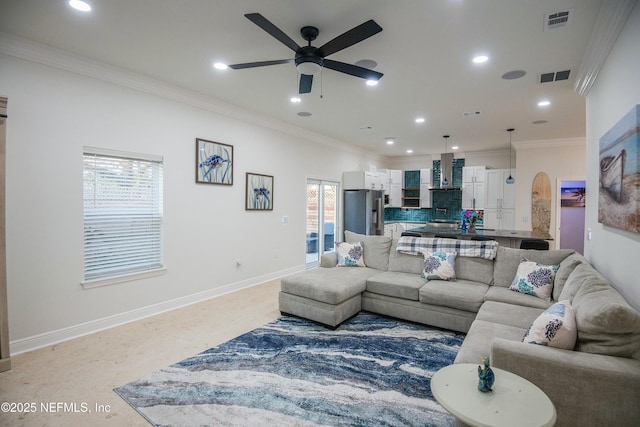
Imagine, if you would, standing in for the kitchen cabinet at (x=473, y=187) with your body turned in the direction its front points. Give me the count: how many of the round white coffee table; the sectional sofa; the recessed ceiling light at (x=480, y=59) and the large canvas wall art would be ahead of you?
4

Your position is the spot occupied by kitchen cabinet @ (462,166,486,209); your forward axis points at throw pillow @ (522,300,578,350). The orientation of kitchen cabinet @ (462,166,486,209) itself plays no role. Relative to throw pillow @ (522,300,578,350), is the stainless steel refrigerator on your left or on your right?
right

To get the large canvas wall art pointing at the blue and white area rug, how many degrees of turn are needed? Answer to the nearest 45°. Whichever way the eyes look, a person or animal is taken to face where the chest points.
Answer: approximately 45° to its left

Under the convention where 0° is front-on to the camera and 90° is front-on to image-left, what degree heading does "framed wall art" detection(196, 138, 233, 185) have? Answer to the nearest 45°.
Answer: approximately 315°

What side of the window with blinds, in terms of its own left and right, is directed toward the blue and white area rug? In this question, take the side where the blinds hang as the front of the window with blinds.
front

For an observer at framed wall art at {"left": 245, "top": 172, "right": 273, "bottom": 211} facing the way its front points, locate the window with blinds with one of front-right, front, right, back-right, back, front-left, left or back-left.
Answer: right

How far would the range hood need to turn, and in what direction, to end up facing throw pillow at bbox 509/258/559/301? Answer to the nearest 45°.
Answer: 0° — it already faces it

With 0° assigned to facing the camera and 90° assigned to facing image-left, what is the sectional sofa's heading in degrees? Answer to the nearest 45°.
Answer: approximately 45°

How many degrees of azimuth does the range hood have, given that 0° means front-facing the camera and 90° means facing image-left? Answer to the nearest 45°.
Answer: approximately 0°

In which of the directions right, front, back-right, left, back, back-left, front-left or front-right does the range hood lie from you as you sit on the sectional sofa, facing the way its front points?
back-right

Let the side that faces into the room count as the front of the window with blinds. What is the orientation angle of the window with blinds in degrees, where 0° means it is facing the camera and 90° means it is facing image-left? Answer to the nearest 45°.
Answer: approximately 315°

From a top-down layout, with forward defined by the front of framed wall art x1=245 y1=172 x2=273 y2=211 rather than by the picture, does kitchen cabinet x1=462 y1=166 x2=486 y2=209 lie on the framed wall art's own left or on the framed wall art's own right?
on the framed wall art's own left

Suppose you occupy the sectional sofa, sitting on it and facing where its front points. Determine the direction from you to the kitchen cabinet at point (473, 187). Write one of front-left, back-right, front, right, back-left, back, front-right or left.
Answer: back-right

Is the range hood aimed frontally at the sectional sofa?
yes

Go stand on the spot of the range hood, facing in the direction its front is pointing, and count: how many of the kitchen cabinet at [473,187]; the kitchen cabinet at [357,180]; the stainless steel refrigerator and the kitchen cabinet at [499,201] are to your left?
2

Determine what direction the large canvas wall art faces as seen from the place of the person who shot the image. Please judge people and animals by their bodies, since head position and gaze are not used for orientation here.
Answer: facing to the left of the viewer
